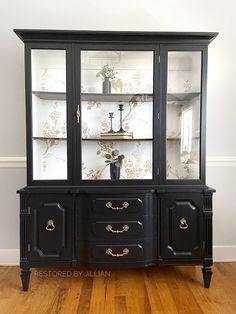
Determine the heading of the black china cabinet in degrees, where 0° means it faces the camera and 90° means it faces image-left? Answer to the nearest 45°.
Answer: approximately 0°
